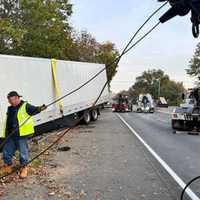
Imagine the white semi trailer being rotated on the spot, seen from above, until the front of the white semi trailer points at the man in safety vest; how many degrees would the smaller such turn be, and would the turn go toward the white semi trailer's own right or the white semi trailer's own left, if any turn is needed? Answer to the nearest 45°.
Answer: approximately 45° to the white semi trailer's own left

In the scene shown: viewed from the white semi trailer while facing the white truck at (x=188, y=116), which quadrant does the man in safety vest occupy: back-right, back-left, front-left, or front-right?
back-right

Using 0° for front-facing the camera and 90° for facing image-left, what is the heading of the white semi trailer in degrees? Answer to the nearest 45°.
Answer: approximately 45°
